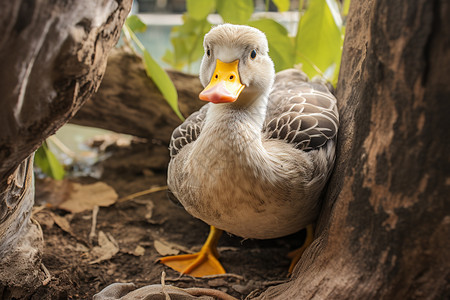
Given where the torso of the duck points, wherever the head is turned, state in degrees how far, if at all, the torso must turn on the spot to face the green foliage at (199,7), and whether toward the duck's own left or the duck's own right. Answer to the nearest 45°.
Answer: approximately 135° to the duck's own right

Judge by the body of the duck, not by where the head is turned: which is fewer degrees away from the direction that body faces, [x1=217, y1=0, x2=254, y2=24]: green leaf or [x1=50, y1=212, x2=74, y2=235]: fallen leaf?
the fallen leaf

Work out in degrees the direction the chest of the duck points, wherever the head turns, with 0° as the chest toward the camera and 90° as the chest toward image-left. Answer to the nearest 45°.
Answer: approximately 45°

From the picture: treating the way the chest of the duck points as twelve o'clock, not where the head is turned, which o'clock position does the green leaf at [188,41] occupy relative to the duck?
The green leaf is roughly at 4 o'clock from the duck.

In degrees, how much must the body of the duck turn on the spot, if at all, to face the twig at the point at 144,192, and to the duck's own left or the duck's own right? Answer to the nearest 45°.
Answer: approximately 90° to the duck's own right

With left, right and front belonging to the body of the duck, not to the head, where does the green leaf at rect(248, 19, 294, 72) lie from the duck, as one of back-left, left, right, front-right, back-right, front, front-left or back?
back-right

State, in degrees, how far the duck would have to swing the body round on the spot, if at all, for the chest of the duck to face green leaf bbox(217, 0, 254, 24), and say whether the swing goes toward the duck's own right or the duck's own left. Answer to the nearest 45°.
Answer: approximately 135° to the duck's own right

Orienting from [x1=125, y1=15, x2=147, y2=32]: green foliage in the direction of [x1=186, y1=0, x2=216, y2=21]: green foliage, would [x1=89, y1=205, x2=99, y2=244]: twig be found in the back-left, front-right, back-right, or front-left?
back-right

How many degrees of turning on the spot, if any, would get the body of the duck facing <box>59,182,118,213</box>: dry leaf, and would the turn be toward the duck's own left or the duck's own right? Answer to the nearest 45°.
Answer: approximately 90° to the duck's own right
